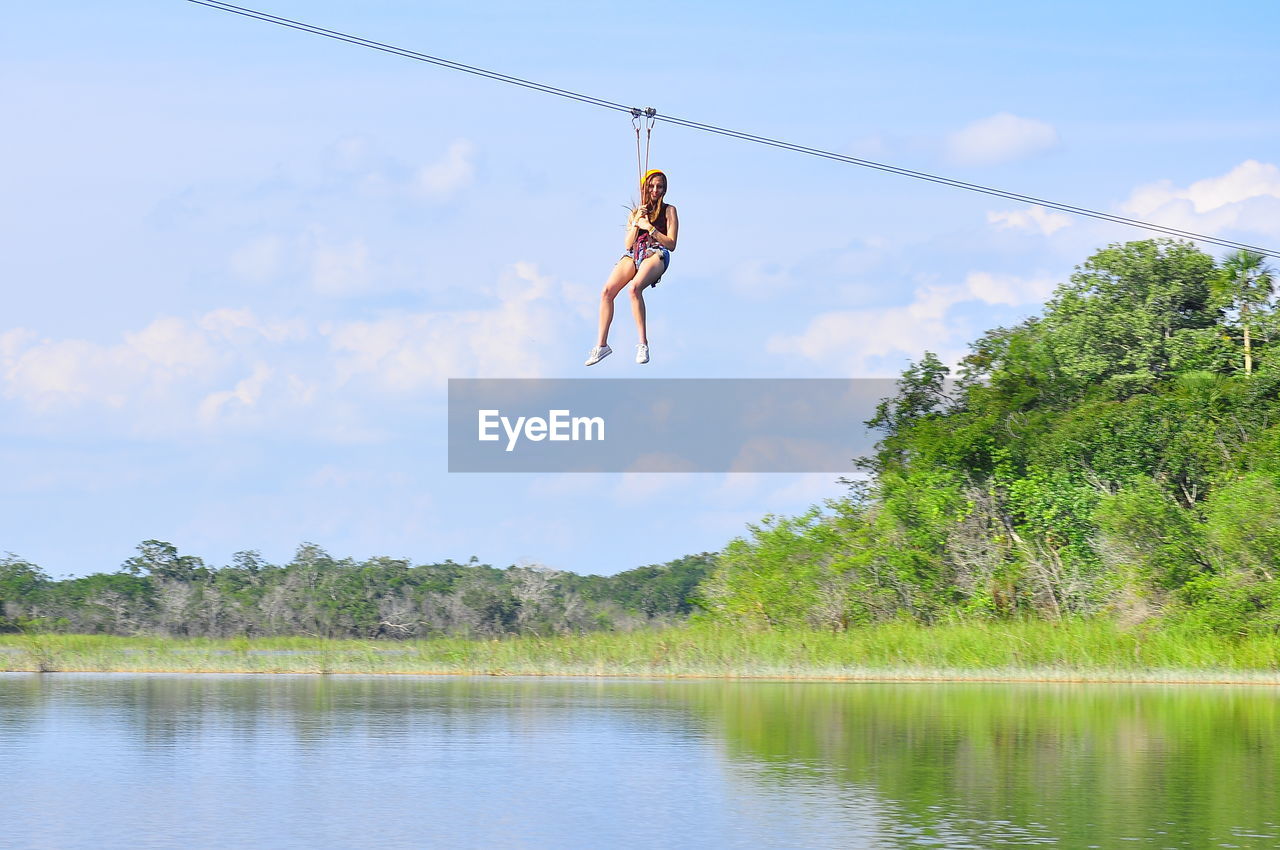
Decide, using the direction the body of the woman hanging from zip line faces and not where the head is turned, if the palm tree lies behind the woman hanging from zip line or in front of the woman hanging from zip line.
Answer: behind

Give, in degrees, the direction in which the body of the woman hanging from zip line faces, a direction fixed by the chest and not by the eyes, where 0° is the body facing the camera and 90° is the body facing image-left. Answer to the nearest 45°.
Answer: approximately 45°
